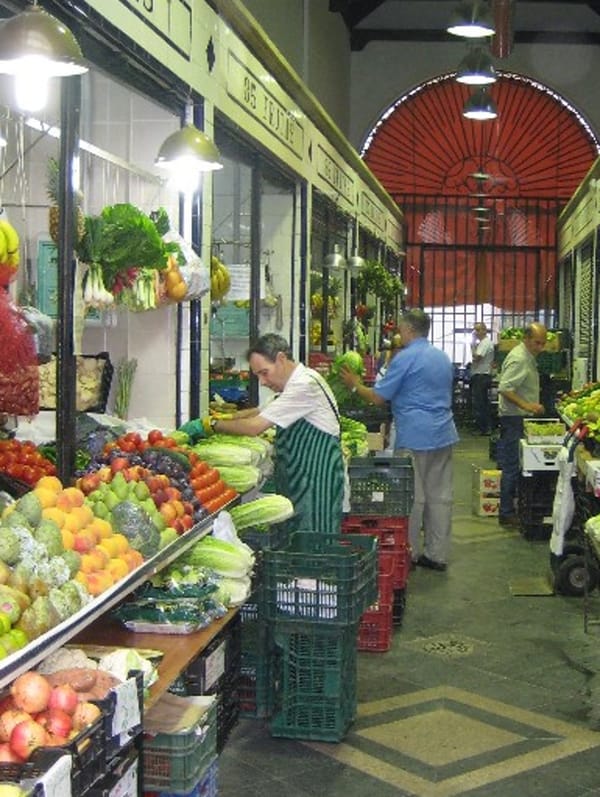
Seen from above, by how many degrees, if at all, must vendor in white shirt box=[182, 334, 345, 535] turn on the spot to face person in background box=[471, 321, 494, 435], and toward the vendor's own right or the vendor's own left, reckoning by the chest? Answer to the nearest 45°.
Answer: approximately 90° to the vendor's own right

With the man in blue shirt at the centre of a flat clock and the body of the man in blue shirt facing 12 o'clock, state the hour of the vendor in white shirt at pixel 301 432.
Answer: The vendor in white shirt is roughly at 8 o'clock from the man in blue shirt.

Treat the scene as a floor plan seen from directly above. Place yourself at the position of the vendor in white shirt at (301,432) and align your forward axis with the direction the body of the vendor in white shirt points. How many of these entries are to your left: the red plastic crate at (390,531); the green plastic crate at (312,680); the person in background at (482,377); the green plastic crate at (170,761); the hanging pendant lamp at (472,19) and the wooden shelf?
3

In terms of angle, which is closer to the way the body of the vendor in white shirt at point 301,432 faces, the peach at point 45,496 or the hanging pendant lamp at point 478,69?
the peach

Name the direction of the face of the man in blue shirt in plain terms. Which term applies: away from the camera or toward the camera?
away from the camera

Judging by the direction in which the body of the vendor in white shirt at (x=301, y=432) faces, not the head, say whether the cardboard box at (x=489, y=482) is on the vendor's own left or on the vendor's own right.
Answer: on the vendor's own right

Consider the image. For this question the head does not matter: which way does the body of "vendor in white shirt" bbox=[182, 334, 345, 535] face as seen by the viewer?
to the viewer's left

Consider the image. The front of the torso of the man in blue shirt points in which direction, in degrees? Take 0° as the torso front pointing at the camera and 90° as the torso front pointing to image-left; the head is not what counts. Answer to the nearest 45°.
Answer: approximately 135°

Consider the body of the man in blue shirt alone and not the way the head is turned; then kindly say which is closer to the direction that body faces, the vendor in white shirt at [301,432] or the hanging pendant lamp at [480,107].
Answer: the hanging pendant lamp

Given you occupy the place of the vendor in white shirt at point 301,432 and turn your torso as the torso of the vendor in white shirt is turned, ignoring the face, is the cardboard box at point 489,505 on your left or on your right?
on your right

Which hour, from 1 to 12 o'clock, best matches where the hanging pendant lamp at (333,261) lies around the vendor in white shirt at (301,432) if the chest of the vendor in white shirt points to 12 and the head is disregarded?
The hanging pendant lamp is roughly at 3 o'clock from the vendor in white shirt.
